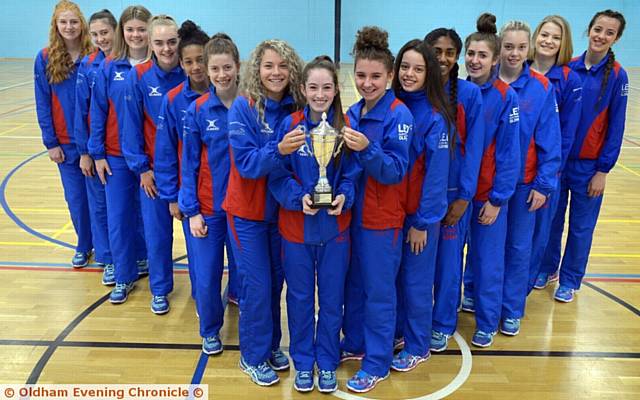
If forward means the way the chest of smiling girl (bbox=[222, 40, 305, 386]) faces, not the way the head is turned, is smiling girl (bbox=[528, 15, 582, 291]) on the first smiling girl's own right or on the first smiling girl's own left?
on the first smiling girl's own left

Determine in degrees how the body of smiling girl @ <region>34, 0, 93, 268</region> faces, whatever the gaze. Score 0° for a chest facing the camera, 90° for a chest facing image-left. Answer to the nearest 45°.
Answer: approximately 315°

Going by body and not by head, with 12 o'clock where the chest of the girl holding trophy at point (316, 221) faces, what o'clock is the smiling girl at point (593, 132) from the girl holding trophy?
The smiling girl is roughly at 8 o'clock from the girl holding trophy.

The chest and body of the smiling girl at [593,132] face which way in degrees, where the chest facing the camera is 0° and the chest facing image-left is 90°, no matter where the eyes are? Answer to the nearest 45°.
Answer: approximately 45°

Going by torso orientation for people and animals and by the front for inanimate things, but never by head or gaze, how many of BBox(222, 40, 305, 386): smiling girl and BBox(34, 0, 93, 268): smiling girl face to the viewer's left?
0

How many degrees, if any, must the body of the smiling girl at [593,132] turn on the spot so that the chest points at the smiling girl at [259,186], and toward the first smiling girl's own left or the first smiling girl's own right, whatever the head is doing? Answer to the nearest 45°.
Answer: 0° — they already face them

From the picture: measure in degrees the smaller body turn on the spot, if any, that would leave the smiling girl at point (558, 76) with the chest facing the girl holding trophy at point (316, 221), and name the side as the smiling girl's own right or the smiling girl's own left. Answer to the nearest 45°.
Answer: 0° — they already face them
